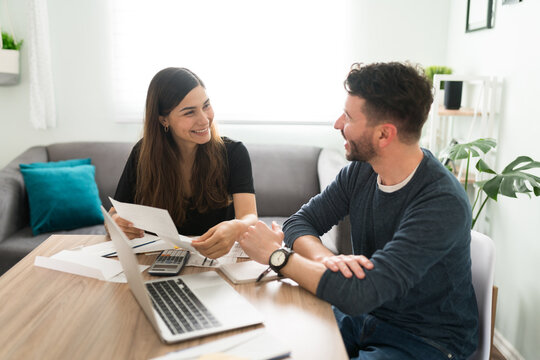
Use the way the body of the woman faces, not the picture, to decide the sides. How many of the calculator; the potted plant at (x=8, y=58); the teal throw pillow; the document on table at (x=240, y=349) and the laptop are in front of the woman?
3

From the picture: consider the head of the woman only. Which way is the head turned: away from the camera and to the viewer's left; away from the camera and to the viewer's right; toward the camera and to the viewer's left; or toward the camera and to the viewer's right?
toward the camera and to the viewer's right

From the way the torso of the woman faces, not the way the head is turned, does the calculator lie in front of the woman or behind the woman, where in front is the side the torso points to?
in front

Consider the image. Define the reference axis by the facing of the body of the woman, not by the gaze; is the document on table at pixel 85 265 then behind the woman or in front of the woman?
in front

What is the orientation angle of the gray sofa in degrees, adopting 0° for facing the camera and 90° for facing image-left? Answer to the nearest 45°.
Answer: approximately 0°

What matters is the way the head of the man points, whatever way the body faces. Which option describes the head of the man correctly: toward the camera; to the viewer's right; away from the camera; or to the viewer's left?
to the viewer's left
